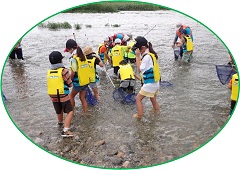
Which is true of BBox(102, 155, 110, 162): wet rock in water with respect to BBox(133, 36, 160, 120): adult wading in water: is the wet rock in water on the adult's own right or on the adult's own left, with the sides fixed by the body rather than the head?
on the adult's own left

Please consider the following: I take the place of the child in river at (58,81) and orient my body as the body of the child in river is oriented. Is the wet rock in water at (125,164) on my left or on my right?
on my right

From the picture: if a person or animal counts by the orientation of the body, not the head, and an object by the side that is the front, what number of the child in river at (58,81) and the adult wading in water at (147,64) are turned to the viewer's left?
1

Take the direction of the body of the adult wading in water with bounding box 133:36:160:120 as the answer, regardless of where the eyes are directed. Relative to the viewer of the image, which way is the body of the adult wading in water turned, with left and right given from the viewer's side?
facing to the left of the viewer

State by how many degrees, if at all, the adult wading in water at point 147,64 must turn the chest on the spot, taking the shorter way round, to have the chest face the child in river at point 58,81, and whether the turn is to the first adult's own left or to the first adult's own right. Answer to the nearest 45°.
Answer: approximately 45° to the first adult's own left

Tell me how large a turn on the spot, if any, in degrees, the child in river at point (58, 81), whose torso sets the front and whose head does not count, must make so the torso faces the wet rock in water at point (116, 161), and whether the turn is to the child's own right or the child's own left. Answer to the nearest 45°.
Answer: approximately 90° to the child's own right

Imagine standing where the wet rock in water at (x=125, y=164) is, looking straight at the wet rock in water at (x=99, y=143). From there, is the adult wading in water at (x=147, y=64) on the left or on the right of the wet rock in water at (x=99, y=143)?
right

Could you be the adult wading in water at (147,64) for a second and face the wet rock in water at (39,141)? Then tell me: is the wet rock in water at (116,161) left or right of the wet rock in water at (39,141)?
left

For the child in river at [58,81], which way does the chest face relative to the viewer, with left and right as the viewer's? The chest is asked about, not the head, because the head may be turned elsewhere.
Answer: facing away from the viewer and to the right of the viewer

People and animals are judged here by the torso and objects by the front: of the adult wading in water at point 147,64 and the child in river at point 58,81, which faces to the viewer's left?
the adult wading in water
